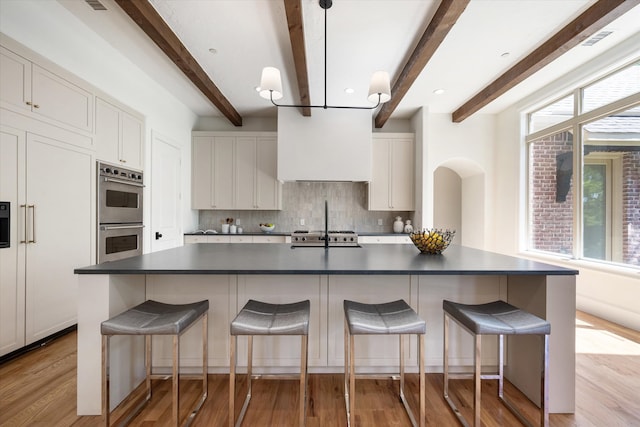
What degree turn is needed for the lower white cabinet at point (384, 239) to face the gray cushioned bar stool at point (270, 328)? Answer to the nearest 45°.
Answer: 0° — it already faces it

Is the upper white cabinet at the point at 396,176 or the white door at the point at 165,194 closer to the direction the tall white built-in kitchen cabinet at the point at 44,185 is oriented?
the upper white cabinet

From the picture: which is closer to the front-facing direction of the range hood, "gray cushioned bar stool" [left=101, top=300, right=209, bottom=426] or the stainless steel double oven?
the gray cushioned bar stool

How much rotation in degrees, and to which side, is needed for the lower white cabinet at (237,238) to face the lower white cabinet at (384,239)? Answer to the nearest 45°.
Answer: approximately 90° to its left

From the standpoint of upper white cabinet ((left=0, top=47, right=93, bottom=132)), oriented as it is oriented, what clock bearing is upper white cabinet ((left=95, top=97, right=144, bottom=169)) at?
upper white cabinet ((left=95, top=97, right=144, bottom=169)) is roughly at 9 o'clock from upper white cabinet ((left=0, top=47, right=93, bottom=132)).

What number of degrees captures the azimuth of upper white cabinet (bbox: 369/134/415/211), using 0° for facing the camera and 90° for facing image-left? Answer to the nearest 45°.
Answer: approximately 0°

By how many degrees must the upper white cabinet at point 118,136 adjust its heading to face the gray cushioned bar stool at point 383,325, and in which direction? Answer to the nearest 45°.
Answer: approximately 45° to its right

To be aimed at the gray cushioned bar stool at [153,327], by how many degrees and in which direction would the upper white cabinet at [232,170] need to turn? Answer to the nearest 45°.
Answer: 0° — it already faces it

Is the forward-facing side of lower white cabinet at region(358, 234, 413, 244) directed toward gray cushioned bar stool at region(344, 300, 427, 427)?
yes

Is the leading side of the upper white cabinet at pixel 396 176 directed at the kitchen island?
yes

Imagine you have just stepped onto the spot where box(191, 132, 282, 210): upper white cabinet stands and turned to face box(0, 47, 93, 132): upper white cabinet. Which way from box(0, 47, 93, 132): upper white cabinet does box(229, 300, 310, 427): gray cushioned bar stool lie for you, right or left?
left

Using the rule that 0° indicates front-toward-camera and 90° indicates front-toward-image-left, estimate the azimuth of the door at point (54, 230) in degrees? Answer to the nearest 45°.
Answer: approximately 315°

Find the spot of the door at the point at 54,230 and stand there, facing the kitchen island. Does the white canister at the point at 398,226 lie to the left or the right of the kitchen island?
left
